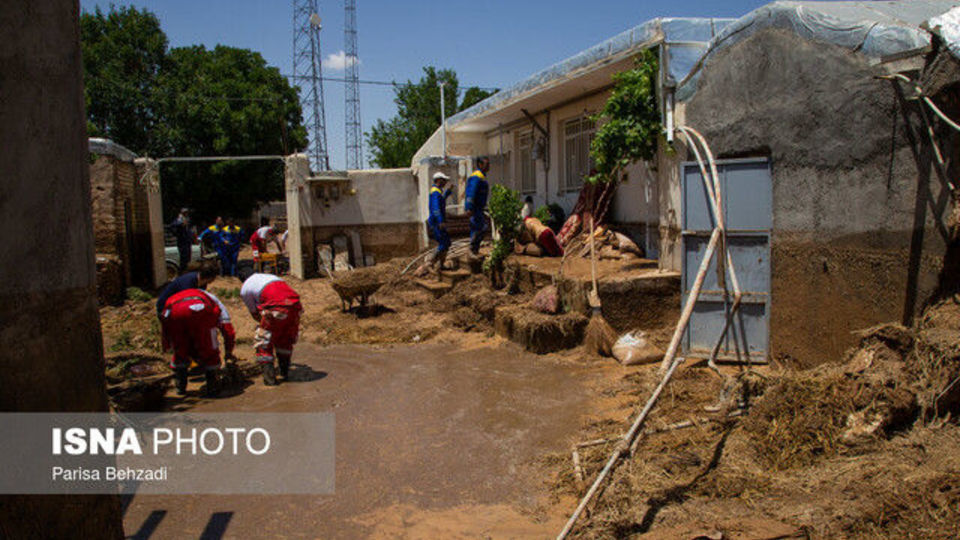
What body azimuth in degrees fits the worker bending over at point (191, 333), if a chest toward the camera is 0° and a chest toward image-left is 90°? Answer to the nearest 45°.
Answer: approximately 180°

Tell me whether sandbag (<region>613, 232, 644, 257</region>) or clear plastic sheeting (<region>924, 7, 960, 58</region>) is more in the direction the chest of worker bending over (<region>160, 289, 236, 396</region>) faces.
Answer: the sandbag

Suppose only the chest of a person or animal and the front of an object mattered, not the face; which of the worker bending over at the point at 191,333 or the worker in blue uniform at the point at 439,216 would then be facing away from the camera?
the worker bending over

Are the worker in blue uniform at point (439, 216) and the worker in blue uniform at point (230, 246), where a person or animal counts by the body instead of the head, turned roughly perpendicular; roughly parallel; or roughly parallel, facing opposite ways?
roughly perpendicular
